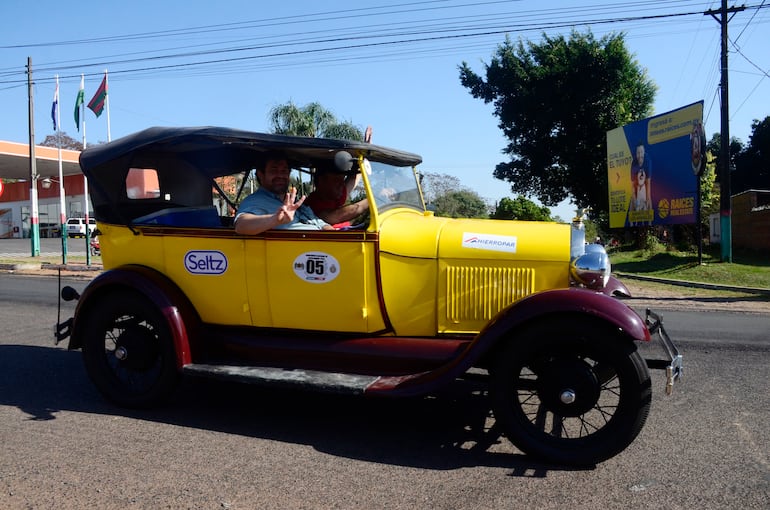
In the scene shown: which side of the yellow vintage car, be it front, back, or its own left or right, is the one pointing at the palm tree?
left

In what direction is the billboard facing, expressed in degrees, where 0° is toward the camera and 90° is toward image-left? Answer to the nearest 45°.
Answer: approximately 45°

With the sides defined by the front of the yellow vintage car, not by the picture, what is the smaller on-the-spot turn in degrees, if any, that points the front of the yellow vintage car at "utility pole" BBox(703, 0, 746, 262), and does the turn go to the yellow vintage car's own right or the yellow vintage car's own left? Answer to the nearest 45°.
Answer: approximately 45° to the yellow vintage car's own left

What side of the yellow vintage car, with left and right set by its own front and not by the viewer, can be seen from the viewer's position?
right

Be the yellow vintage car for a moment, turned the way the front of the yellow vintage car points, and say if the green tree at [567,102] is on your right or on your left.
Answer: on your left

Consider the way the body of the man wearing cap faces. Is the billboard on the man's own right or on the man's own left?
on the man's own left

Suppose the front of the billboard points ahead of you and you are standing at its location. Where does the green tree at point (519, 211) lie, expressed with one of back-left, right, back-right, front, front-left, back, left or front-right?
right

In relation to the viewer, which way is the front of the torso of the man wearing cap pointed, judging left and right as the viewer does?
facing to the right of the viewer

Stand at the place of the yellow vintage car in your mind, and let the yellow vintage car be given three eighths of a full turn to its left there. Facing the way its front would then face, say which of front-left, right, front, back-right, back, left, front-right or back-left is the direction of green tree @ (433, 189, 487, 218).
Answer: front-right

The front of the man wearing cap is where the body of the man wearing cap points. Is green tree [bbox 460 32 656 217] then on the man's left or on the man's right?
on the man's left

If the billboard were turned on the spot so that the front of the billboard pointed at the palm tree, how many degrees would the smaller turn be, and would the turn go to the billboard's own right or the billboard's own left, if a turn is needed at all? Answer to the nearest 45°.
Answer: approximately 45° to the billboard's own right
